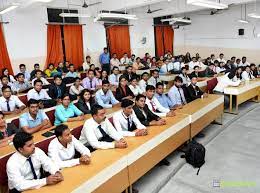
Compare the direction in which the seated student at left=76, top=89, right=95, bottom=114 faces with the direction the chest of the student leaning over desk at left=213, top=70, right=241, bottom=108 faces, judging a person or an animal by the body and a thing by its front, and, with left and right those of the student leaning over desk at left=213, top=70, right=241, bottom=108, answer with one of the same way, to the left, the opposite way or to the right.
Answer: the same way

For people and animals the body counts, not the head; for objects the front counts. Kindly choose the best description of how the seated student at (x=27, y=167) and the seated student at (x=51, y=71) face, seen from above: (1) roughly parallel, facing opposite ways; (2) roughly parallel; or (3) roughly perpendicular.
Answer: roughly parallel

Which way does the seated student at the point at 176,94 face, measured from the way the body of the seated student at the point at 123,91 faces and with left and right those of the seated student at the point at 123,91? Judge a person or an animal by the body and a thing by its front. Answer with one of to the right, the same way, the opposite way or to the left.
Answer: the same way

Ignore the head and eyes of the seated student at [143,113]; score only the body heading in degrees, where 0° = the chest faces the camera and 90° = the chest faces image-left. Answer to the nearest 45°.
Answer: approximately 315°

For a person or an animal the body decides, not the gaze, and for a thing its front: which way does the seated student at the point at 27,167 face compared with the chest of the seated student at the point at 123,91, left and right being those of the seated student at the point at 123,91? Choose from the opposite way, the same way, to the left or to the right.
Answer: the same way

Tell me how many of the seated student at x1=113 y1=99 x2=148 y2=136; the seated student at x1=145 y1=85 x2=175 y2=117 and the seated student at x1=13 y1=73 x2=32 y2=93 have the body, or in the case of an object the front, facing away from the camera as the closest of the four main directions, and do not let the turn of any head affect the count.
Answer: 0

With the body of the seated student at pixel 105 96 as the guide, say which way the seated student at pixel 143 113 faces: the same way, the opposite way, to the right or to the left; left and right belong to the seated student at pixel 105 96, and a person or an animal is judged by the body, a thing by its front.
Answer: the same way

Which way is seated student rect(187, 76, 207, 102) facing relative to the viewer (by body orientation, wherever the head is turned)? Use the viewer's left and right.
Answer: facing the viewer and to the right of the viewer

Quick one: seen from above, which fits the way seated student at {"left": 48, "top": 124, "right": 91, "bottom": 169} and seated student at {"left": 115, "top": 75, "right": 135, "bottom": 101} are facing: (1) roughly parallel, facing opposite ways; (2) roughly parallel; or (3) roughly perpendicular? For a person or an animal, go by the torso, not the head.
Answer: roughly parallel

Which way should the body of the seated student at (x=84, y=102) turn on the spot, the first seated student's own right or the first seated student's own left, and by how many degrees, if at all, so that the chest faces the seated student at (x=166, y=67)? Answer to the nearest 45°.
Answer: approximately 90° to the first seated student's own left

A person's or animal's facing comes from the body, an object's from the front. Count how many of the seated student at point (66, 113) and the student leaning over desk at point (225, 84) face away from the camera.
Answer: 0

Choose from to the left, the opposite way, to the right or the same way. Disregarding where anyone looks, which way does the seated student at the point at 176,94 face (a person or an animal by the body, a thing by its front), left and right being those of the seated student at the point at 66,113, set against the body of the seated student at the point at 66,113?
the same way

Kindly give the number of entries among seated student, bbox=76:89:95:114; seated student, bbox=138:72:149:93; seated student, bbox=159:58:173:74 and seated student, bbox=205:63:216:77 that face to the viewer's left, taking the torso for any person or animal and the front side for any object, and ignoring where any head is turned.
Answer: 0

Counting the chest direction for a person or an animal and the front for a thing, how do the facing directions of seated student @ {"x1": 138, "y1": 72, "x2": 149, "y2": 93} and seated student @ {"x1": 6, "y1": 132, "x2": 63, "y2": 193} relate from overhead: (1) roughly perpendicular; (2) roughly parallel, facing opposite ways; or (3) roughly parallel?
roughly parallel
